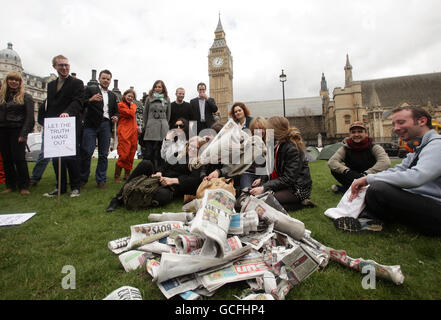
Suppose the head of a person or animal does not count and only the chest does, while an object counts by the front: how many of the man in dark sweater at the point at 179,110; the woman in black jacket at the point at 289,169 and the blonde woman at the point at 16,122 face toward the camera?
2

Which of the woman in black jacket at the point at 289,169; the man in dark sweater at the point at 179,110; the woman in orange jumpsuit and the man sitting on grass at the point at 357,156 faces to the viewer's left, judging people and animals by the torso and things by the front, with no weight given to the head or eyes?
the woman in black jacket

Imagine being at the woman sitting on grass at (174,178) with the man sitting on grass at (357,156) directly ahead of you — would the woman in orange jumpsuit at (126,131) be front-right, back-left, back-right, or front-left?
back-left

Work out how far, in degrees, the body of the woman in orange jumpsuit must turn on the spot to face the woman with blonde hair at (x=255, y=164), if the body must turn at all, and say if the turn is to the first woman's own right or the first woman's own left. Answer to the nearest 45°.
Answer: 0° — they already face them

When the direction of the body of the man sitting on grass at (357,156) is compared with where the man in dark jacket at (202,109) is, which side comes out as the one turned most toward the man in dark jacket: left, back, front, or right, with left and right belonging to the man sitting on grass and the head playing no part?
right

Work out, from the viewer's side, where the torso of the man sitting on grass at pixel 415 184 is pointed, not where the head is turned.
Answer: to the viewer's left
